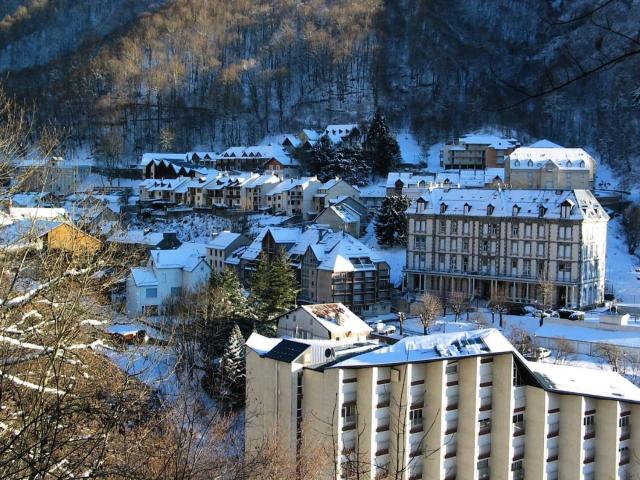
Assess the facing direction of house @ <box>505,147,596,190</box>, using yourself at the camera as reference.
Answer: facing the viewer

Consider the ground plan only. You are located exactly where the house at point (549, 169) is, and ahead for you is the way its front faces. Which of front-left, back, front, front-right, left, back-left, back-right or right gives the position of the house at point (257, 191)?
right

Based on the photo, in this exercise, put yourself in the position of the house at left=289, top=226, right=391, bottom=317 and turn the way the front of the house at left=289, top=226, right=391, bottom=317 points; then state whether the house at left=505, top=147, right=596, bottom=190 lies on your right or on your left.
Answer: on your left

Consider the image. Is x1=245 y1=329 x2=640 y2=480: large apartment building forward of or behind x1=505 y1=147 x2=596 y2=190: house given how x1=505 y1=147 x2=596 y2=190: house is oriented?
forward

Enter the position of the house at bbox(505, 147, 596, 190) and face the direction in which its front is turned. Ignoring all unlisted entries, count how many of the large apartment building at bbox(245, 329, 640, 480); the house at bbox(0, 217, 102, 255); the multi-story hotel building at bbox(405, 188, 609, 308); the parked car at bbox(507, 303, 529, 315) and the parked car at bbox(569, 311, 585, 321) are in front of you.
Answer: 5

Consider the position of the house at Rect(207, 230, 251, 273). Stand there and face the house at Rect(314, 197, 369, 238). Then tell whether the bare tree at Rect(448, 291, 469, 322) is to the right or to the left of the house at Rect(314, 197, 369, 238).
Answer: right

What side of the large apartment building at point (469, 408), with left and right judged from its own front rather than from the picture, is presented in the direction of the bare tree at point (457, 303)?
back

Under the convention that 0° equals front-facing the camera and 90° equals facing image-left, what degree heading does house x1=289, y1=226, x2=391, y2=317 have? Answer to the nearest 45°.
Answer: approximately 315°

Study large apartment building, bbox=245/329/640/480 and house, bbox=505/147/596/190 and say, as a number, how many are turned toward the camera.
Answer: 2

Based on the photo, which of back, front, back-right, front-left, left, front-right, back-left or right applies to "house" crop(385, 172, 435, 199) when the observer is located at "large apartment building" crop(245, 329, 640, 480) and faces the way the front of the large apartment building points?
back

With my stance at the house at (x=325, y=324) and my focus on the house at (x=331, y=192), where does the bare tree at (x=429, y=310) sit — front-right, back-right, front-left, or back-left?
front-right

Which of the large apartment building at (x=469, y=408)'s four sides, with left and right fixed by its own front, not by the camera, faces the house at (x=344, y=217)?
back

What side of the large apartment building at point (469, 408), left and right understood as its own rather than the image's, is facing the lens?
front

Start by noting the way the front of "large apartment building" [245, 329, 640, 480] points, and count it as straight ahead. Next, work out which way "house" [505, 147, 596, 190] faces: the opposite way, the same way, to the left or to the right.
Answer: the same way

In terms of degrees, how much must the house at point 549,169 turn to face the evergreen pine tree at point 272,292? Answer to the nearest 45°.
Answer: approximately 45° to its right

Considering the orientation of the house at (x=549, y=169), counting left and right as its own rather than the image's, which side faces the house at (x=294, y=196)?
right
